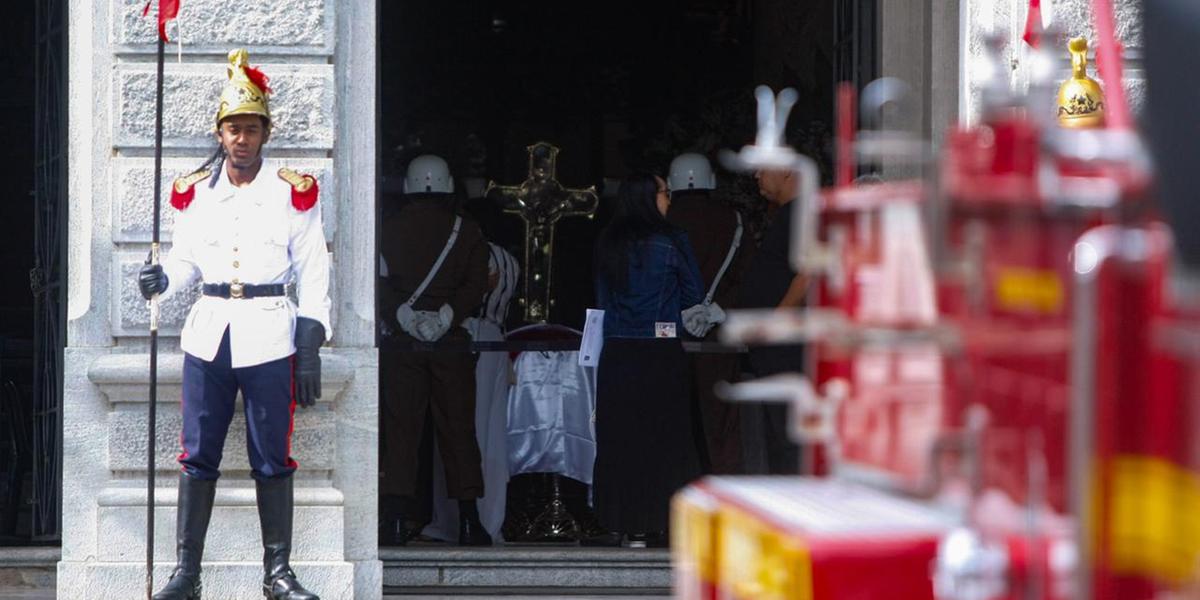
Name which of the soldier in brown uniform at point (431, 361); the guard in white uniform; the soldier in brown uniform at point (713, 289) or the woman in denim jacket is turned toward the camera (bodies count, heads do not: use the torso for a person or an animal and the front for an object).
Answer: the guard in white uniform

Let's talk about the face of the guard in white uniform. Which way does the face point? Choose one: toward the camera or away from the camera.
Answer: toward the camera

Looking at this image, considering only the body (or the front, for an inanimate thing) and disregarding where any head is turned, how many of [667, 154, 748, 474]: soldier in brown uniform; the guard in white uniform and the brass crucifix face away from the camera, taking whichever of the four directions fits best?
1

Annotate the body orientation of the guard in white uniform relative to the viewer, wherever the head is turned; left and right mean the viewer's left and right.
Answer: facing the viewer

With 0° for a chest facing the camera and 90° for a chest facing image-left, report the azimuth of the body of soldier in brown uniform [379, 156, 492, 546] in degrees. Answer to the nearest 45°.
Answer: approximately 180°

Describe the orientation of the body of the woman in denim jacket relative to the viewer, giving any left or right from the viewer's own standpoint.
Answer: facing away from the viewer and to the right of the viewer

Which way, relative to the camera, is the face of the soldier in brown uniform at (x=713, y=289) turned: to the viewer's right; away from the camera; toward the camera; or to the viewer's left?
away from the camera

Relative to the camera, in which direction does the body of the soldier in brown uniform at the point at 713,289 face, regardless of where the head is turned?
away from the camera

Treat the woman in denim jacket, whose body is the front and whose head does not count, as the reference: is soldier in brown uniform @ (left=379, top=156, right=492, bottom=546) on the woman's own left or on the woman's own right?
on the woman's own left
